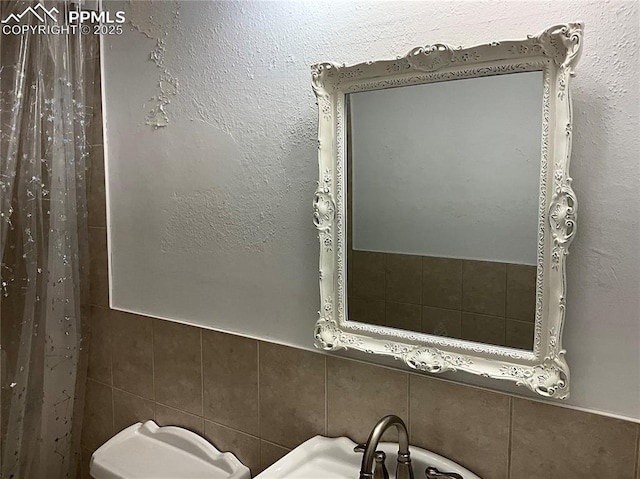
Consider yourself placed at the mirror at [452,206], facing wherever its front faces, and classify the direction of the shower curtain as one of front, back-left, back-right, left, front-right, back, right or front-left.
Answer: front-right
